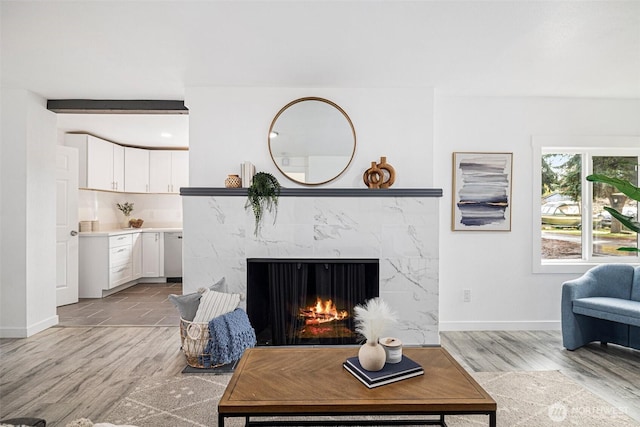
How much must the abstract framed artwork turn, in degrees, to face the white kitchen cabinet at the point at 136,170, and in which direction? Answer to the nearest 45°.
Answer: approximately 90° to its right

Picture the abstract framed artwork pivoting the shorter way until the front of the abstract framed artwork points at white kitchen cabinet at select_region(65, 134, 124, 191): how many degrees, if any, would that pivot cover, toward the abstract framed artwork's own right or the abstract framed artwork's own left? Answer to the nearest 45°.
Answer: approximately 90° to the abstract framed artwork's own right

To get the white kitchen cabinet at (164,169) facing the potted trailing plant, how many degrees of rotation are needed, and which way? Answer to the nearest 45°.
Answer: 0° — it already faces it

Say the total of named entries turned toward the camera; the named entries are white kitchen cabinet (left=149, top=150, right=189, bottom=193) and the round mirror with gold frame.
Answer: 2

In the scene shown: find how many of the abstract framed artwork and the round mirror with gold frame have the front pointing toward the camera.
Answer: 2

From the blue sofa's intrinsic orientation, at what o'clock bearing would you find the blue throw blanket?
The blue throw blanket is roughly at 12 o'clock from the blue sofa.

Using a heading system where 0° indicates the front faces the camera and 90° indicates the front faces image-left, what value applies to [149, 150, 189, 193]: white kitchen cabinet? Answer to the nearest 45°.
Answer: approximately 0°
